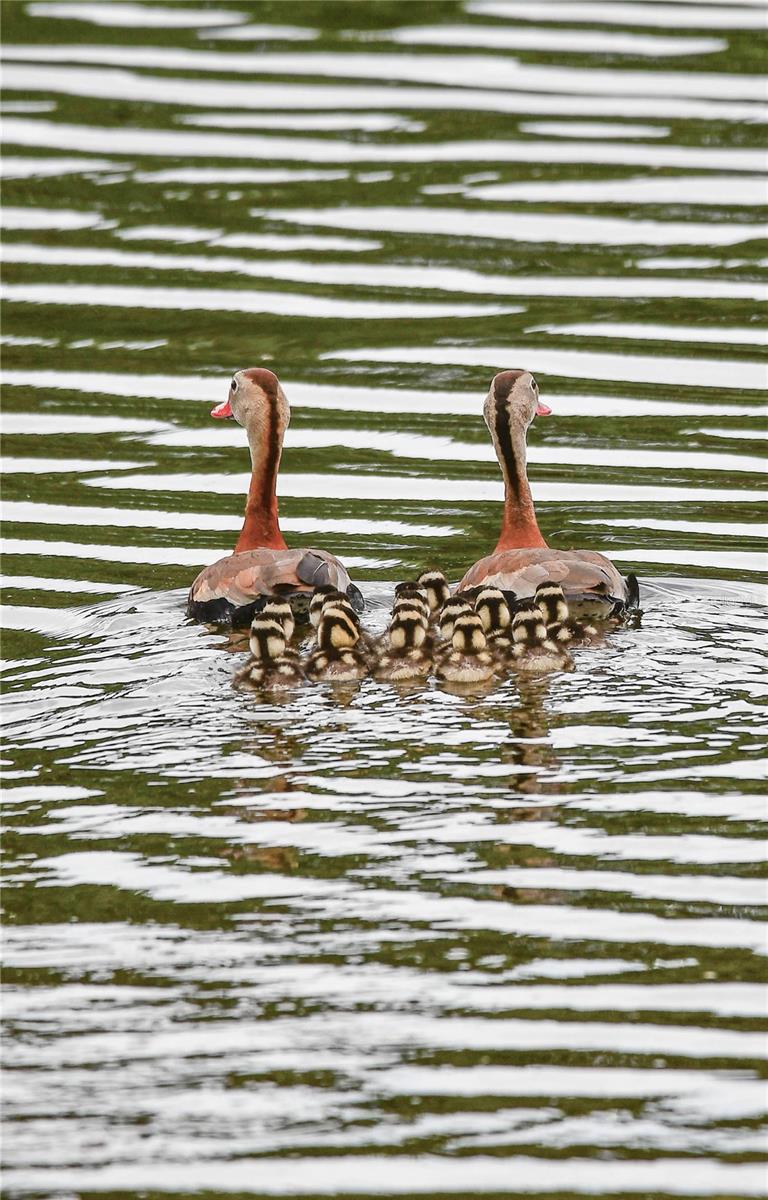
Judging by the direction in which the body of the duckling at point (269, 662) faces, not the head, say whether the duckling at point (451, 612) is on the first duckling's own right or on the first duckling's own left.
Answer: on the first duckling's own right

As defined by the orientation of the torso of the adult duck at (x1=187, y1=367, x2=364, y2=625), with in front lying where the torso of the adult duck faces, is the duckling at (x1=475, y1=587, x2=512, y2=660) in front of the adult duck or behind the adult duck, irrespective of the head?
behind

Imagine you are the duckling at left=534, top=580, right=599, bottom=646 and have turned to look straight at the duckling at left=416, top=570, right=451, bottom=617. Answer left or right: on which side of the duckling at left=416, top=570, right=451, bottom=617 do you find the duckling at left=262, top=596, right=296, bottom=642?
left

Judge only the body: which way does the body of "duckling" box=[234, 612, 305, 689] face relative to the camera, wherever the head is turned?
away from the camera

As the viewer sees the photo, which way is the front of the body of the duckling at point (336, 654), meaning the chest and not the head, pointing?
away from the camera

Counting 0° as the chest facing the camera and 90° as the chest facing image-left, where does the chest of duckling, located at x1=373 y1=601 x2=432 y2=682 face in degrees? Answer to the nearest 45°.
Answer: approximately 180°

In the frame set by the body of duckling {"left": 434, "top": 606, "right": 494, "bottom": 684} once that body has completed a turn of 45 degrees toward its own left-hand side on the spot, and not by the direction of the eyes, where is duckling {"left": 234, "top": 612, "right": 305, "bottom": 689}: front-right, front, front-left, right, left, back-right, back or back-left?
front-left

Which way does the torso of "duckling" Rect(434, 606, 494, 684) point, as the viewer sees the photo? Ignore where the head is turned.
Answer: away from the camera

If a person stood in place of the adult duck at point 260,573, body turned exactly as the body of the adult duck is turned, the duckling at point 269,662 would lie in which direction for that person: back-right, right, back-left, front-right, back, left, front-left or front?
back-left

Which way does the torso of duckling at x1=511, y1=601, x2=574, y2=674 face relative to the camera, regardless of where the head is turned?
away from the camera
